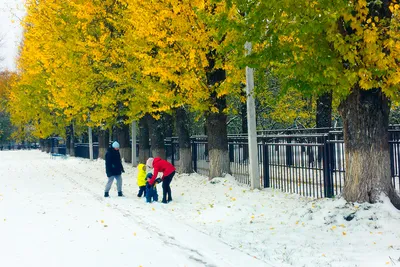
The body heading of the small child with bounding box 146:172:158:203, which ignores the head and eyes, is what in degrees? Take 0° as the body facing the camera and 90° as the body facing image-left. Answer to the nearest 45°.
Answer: approximately 270°

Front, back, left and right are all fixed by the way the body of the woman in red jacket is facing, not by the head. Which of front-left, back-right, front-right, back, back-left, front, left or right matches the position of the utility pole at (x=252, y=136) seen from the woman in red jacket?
back

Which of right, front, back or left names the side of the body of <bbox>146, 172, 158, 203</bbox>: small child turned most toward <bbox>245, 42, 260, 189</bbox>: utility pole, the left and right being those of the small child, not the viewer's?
front

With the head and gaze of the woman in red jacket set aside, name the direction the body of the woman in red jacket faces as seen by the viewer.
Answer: to the viewer's left

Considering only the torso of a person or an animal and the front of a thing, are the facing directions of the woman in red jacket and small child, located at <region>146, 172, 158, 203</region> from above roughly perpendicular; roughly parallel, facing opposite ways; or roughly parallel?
roughly parallel, facing opposite ways

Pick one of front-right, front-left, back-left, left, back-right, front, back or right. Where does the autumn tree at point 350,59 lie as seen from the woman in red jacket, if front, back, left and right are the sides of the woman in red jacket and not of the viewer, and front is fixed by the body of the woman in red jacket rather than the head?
back-left

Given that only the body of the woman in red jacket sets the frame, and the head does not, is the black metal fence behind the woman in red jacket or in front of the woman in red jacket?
behind

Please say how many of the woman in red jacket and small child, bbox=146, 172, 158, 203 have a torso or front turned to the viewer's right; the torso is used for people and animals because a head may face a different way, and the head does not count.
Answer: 1

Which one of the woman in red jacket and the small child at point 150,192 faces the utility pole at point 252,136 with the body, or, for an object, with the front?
the small child

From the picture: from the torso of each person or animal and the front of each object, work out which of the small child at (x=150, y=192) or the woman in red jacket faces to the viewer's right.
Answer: the small child
